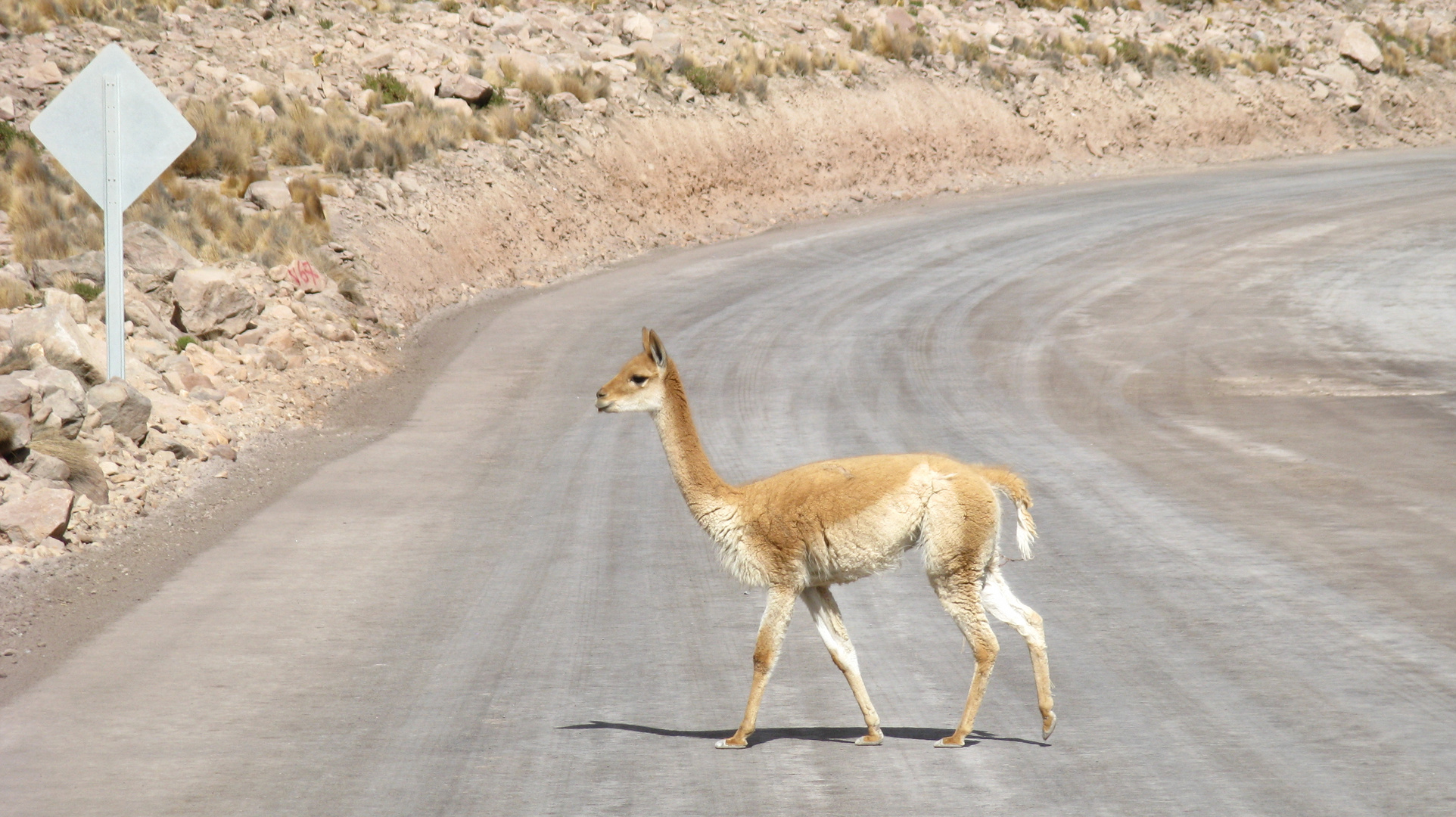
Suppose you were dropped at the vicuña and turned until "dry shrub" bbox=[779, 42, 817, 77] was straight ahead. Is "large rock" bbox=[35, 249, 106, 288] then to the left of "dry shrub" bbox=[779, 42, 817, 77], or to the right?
left

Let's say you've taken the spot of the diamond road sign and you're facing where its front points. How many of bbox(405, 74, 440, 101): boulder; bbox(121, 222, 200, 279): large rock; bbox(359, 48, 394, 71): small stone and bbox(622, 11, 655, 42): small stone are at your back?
0

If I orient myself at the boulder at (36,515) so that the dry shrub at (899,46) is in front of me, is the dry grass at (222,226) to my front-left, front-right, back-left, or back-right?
front-left

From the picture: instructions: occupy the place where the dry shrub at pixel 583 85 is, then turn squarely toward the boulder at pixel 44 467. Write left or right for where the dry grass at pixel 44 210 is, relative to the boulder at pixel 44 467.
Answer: right

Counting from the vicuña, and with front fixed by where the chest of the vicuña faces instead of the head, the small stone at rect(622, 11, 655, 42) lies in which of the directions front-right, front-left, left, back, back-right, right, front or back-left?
right

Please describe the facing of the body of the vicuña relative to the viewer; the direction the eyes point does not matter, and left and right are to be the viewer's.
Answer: facing to the left of the viewer

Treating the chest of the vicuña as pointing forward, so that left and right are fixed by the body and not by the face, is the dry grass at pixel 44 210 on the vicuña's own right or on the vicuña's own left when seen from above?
on the vicuña's own right

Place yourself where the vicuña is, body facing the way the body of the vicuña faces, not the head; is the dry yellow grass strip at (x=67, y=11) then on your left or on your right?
on your right

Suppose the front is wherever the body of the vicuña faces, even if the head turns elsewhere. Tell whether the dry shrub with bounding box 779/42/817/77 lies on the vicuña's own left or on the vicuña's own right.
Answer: on the vicuña's own right

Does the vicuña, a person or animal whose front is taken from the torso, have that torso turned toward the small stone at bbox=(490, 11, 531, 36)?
no

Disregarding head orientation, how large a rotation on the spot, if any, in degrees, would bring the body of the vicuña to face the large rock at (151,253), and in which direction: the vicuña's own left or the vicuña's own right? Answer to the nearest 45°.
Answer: approximately 45° to the vicuña's own right

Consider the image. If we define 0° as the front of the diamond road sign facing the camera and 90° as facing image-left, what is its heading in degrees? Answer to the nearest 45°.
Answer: approximately 180°

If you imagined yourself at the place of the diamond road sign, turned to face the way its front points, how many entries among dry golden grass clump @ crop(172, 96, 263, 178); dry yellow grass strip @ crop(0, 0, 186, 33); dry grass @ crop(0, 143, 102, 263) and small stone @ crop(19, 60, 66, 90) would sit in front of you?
4

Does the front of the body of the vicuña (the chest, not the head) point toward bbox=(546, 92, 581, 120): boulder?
no

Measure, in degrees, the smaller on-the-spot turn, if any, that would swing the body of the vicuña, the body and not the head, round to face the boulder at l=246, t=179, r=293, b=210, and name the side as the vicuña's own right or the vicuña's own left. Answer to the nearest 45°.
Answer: approximately 45° to the vicuña's own right

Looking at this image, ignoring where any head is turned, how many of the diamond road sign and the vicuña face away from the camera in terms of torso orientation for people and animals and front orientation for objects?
1
